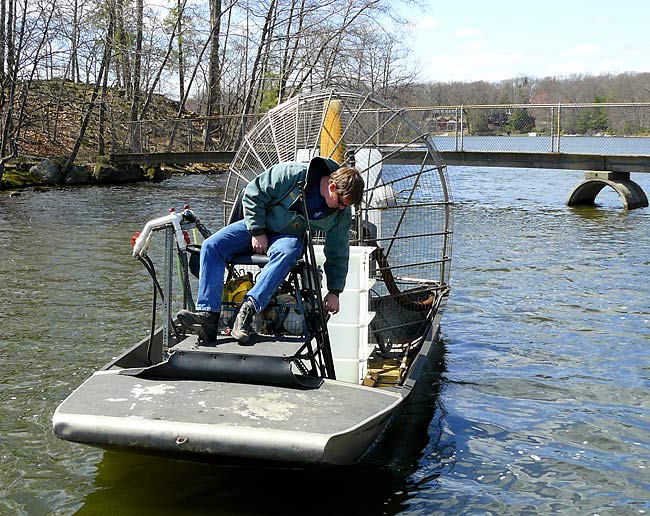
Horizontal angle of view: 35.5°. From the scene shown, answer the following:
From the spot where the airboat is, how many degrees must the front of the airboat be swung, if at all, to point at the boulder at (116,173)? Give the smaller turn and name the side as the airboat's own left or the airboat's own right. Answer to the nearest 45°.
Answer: approximately 135° to the airboat's own right

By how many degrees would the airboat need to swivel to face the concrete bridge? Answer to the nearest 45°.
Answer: approximately 135° to its right

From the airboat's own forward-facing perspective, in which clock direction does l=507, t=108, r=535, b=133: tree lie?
The tree is roughly at 5 o'clock from the airboat.

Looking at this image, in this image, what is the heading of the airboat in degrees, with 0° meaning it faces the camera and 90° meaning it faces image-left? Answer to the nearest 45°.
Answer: approximately 45°

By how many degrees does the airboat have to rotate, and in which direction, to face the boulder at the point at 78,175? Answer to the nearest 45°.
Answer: approximately 135° to its right

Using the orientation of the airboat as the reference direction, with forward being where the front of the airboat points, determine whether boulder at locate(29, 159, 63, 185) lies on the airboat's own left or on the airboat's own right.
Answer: on the airboat's own right
